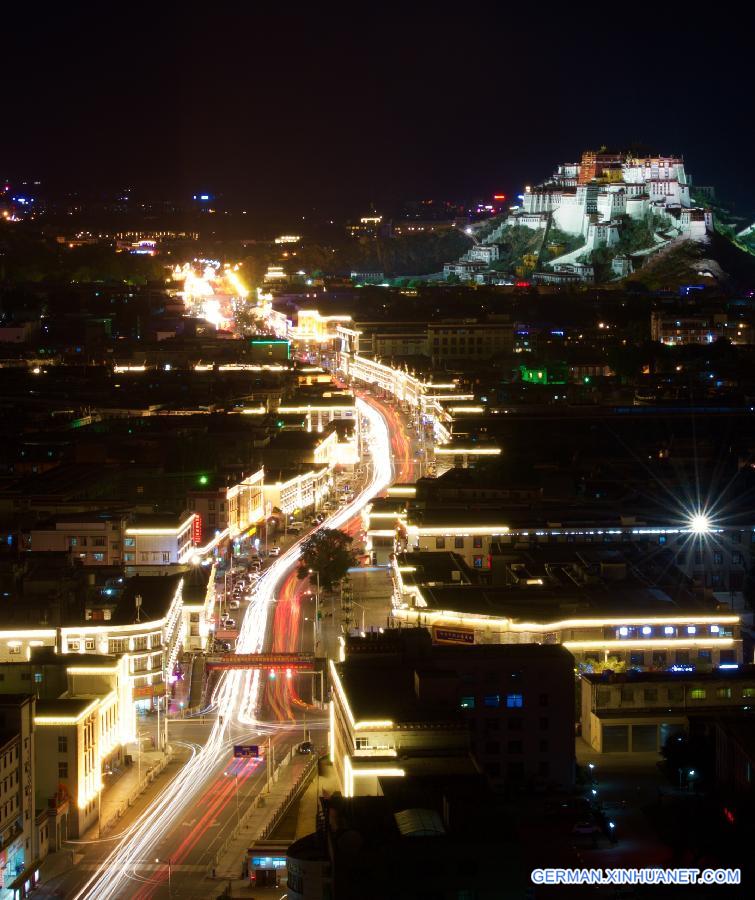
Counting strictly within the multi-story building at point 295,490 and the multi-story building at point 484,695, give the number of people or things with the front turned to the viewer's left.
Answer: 1

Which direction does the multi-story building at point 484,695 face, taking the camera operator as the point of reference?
facing to the left of the viewer

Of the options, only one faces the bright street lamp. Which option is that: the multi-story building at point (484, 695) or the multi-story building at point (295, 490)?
the multi-story building at point (295, 490)

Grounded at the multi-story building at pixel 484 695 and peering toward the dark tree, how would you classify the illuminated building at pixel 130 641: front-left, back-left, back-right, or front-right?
front-left

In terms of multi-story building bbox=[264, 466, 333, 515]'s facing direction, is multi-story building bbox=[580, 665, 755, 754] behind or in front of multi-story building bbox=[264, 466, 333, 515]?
in front

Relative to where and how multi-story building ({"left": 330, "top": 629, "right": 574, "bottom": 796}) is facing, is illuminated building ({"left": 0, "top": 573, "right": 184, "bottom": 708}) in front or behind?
in front

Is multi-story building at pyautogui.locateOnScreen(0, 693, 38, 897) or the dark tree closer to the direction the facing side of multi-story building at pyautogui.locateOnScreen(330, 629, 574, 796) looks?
the multi-story building

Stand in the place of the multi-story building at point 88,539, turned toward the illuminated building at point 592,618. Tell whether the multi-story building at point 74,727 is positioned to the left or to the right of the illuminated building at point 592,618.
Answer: right

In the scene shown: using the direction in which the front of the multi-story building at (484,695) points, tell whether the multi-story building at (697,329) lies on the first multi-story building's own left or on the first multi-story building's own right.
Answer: on the first multi-story building's own right

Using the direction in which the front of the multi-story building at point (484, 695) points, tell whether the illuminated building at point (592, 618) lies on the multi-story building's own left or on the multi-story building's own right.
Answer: on the multi-story building's own right

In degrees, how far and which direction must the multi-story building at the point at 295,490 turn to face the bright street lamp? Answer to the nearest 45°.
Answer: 0° — it already faces it

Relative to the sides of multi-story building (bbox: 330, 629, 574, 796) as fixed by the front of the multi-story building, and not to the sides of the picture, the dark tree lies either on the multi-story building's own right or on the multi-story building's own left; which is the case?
on the multi-story building's own right

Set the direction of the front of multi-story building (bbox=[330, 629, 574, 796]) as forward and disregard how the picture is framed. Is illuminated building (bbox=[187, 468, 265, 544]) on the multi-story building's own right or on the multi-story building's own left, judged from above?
on the multi-story building's own right

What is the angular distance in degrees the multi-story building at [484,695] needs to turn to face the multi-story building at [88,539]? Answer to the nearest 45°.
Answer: approximately 45° to its right

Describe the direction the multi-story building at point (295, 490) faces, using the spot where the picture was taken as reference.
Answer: facing the viewer and to the right of the viewer

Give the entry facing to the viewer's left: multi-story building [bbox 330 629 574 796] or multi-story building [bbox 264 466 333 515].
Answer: multi-story building [bbox 330 629 574 796]
